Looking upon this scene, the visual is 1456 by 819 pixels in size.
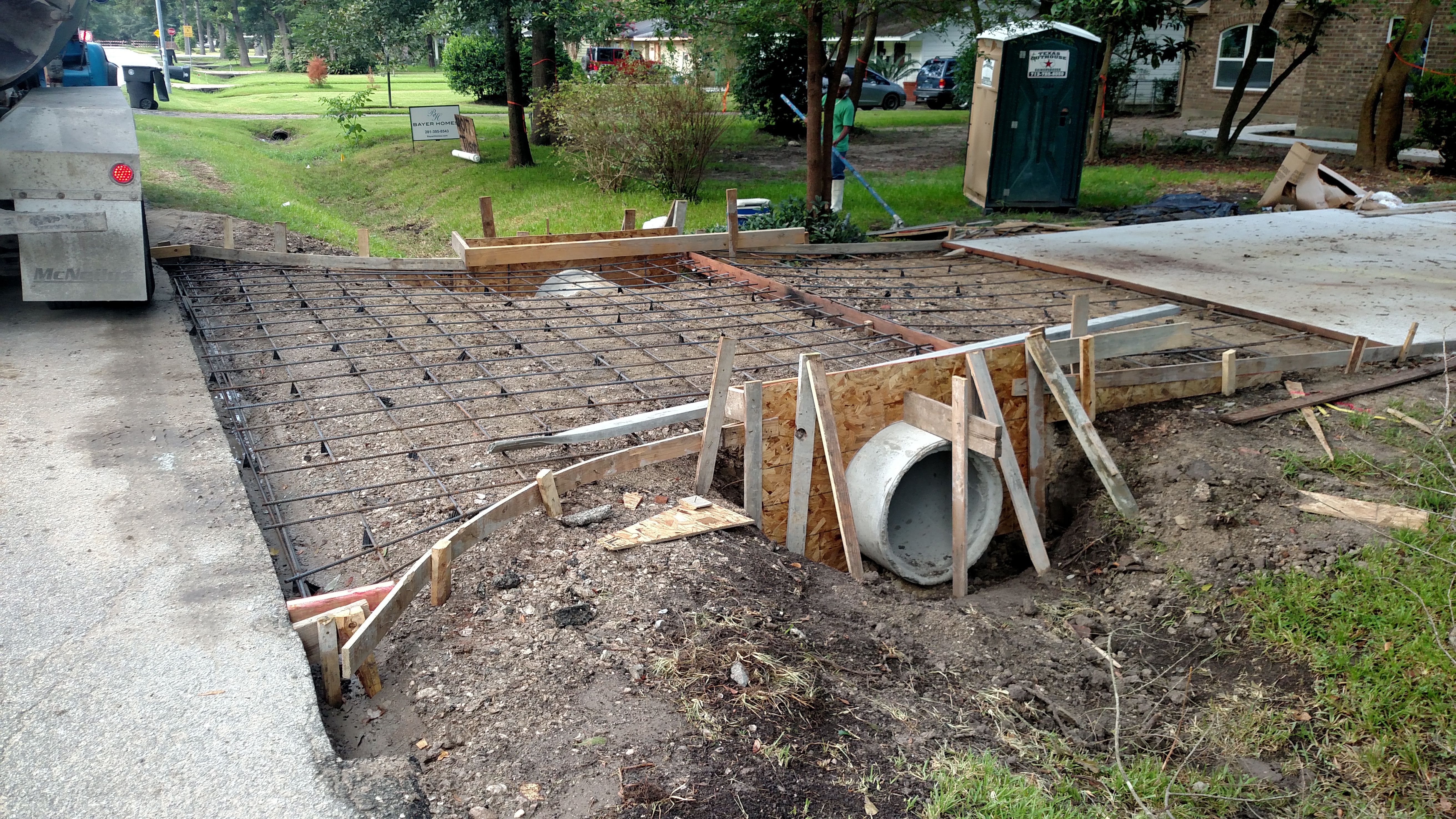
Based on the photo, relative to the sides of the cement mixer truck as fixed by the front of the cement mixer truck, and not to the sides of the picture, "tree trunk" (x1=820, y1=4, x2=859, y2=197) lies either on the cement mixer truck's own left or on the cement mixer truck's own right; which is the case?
on the cement mixer truck's own right

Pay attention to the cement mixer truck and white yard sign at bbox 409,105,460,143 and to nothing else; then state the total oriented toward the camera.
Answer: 1

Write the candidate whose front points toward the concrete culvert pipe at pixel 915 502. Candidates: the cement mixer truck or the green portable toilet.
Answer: the green portable toilet

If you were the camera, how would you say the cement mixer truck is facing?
facing away from the viewer

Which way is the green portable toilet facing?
toward the camera

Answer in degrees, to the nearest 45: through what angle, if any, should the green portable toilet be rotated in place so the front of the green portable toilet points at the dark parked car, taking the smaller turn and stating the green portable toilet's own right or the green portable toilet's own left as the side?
approximately 180°

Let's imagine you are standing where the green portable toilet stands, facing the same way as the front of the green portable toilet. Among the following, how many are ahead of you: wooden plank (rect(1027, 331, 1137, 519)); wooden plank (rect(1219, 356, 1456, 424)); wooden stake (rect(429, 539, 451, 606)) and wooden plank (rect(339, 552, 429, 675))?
4

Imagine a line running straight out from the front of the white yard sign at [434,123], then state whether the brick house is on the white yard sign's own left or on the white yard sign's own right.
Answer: on the white yard sign's own left

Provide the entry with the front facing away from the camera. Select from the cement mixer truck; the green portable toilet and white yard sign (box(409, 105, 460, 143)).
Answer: the cement mixer truck

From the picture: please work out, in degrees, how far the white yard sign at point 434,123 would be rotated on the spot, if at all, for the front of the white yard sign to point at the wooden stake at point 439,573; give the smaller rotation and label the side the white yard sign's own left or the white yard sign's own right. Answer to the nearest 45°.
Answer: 0° — it already faces it

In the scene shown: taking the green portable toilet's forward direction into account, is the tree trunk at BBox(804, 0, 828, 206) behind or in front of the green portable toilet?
in front

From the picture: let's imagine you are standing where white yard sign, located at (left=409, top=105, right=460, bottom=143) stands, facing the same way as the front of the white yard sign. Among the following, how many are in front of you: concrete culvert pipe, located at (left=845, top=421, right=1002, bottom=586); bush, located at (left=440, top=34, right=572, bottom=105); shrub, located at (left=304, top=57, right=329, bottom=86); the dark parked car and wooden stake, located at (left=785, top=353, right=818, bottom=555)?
2

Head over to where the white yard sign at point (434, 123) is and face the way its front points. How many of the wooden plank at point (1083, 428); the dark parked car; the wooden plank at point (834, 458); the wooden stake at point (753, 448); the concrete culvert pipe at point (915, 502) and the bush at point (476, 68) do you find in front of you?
4

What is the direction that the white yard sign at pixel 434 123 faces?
toward the camera

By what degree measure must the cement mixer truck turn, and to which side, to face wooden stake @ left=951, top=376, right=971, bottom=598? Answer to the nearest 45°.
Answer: approximately 135° to its right

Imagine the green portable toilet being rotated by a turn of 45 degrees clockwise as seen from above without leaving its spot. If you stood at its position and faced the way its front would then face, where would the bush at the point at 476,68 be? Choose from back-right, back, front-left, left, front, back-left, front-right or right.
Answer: right

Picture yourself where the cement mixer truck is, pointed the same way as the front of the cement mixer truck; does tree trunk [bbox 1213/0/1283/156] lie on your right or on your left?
on your right

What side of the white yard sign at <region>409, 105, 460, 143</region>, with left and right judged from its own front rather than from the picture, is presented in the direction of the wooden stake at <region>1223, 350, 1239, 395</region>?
front

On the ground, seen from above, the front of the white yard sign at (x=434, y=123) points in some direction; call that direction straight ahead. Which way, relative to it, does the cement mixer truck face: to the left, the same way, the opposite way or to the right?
the opposite way
